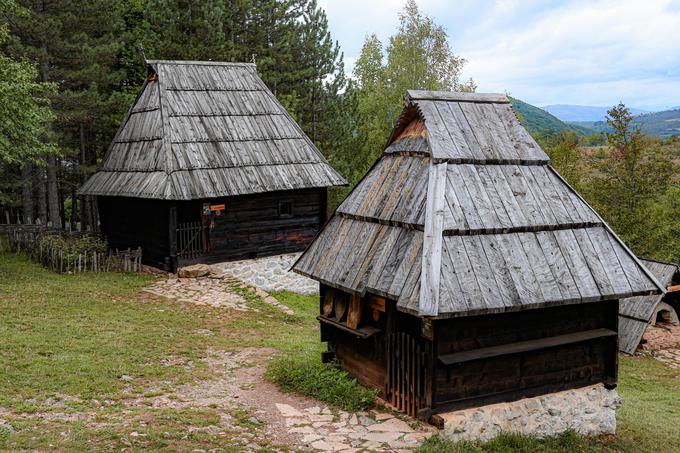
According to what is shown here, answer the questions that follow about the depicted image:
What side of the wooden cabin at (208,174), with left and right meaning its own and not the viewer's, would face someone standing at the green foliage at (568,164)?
left

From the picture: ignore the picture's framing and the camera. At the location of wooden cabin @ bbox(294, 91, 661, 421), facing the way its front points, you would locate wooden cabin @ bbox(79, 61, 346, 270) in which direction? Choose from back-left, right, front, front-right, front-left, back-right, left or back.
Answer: right

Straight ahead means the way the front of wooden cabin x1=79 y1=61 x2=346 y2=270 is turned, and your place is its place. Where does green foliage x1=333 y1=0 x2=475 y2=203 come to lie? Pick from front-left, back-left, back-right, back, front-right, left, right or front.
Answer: left

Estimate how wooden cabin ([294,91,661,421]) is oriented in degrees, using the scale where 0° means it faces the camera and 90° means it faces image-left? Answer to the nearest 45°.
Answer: approximately 45°

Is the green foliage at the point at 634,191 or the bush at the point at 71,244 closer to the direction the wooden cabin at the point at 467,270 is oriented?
the bush

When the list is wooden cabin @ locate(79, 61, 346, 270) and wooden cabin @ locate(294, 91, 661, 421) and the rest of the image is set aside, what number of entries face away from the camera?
0

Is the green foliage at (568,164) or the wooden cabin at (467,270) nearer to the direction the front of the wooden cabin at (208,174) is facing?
the wooden cabin

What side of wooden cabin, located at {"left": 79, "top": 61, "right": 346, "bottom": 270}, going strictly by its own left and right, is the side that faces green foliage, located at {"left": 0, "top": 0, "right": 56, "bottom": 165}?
right

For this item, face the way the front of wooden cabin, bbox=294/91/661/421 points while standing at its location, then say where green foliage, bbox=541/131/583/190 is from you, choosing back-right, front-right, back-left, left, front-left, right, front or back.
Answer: back-right

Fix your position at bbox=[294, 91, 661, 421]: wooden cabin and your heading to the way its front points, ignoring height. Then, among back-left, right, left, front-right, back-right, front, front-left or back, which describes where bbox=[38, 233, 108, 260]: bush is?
right

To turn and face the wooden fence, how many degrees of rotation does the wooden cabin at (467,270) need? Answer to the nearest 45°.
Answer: approximately 90° to its right

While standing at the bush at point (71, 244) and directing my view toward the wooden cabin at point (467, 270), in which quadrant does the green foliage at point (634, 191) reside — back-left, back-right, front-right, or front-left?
front-left

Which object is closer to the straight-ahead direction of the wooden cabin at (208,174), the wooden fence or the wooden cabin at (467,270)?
the wooden cabin

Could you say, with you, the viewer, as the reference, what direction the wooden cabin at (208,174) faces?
facing the viewer and to the right of the viewer
